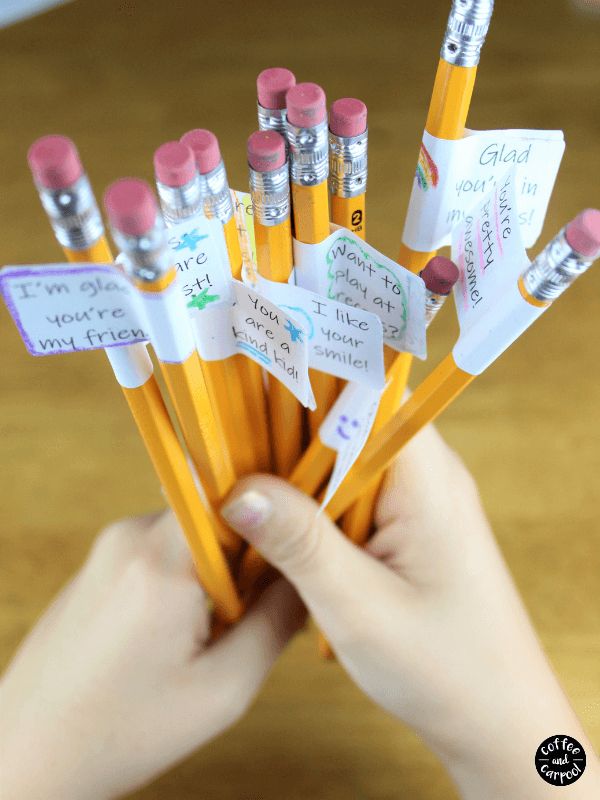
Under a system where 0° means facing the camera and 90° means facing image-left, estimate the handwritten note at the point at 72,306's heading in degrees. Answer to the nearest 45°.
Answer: approximately 0°

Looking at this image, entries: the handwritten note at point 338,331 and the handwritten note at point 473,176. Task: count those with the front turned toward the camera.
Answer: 2

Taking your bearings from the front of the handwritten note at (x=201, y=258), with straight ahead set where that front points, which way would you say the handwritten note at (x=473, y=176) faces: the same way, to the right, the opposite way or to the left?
the same way

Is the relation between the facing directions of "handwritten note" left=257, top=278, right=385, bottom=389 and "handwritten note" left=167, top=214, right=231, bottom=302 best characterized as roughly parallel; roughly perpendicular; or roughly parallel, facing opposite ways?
roughly parallel

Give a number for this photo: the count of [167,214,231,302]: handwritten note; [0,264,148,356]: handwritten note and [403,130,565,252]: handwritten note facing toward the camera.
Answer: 3

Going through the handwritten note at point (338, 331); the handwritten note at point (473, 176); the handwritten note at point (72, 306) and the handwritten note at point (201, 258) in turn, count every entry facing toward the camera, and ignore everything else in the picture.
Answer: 4

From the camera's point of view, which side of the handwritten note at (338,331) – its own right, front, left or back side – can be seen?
front

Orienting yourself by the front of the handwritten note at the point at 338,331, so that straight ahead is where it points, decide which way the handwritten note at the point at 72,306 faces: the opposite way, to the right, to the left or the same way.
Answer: the same way

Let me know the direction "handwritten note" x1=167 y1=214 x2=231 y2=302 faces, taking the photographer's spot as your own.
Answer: facing the viewer
